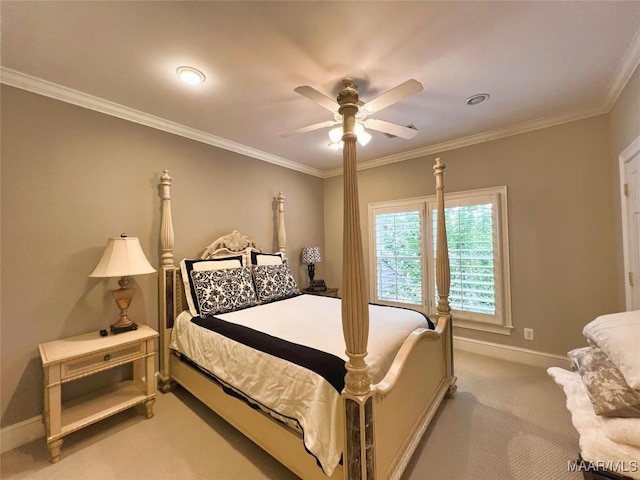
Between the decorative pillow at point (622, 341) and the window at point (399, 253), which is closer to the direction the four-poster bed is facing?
the decorative pillow

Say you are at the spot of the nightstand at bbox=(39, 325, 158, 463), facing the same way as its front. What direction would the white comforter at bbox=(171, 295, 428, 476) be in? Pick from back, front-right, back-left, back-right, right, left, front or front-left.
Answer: front

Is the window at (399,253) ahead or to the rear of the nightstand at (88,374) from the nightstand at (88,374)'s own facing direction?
ahead

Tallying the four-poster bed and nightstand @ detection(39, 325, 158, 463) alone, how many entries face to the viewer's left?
0

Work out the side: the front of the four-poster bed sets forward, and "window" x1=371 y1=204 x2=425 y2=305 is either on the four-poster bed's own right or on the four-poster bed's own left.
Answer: on the four-poster bed's own left

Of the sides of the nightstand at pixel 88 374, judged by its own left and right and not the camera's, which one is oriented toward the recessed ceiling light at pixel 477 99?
front

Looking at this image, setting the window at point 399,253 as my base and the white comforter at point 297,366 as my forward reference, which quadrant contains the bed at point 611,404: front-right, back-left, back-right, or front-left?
front-left

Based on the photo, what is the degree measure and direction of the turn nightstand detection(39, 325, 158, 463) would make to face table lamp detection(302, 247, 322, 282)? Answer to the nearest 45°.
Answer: approximately 45° to its left

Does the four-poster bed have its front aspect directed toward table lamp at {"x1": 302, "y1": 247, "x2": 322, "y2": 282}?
no

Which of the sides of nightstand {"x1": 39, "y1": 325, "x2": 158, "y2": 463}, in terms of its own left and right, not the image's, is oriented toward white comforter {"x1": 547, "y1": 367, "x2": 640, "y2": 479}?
front

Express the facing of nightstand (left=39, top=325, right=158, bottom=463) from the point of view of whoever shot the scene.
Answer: facing the viewer and to the right of the viewer
